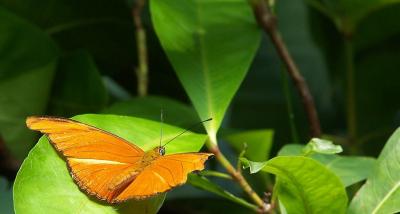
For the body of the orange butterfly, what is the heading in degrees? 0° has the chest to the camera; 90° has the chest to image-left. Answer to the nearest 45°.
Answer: approximately 225°

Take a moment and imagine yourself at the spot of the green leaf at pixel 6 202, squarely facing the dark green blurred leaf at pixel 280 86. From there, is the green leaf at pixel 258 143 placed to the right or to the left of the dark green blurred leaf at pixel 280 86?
right

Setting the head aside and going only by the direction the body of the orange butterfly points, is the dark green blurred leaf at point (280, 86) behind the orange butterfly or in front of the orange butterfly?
in front

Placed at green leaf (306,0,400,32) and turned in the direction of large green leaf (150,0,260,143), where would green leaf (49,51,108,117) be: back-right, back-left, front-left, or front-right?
front-right
